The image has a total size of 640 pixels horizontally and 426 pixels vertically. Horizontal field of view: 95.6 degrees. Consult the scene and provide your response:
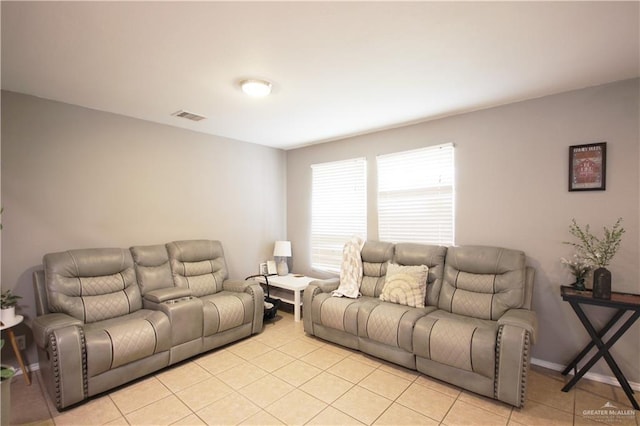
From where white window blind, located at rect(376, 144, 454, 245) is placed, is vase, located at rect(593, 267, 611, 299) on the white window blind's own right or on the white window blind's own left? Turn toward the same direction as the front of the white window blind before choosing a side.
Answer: on the white window blind's own left

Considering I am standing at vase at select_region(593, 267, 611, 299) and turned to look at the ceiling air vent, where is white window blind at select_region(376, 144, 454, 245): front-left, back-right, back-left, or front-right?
front-right

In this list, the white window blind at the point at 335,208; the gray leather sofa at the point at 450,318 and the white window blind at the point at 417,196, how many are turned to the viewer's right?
0

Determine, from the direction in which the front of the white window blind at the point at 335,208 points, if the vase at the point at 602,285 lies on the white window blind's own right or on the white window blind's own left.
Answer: on the white window blind's own left

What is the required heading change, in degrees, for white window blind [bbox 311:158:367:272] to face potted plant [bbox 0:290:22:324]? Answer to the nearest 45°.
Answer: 0° — it already faces it

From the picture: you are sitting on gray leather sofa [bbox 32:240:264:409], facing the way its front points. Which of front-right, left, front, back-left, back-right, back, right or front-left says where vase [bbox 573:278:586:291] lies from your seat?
front

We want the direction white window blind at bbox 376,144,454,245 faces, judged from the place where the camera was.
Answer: facing the viewer and to the left of the viewer

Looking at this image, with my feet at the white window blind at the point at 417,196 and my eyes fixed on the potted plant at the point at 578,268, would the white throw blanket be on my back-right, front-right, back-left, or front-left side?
back-right

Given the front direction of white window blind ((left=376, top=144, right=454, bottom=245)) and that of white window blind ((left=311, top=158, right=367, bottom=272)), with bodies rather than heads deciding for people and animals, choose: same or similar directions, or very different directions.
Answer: same or similar directions

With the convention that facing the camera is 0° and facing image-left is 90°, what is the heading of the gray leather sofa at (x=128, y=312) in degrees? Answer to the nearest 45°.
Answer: approximately 315°

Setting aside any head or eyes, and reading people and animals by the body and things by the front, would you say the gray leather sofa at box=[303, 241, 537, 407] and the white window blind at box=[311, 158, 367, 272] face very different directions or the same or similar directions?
same or similar directions

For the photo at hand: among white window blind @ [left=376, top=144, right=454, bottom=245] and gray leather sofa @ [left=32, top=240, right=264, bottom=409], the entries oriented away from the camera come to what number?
0

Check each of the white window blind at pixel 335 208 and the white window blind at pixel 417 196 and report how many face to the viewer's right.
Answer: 0

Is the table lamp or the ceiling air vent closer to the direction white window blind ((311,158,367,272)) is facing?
the ceiling air vent

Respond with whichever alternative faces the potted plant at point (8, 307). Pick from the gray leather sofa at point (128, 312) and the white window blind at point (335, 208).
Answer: the white window blind

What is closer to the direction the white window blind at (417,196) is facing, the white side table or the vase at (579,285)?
the white side table

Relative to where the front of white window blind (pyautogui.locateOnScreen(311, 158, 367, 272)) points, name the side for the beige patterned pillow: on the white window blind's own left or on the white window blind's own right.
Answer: on the white window blind's own left

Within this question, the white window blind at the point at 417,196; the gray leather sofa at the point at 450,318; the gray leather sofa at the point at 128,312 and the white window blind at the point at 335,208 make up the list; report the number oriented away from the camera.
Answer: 0

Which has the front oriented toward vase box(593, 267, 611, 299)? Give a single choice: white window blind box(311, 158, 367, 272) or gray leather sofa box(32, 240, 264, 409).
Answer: the gray leather sofa

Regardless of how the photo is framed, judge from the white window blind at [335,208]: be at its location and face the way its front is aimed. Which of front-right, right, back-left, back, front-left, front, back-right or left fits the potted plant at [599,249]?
left

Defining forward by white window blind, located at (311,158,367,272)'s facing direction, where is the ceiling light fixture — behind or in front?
in front
